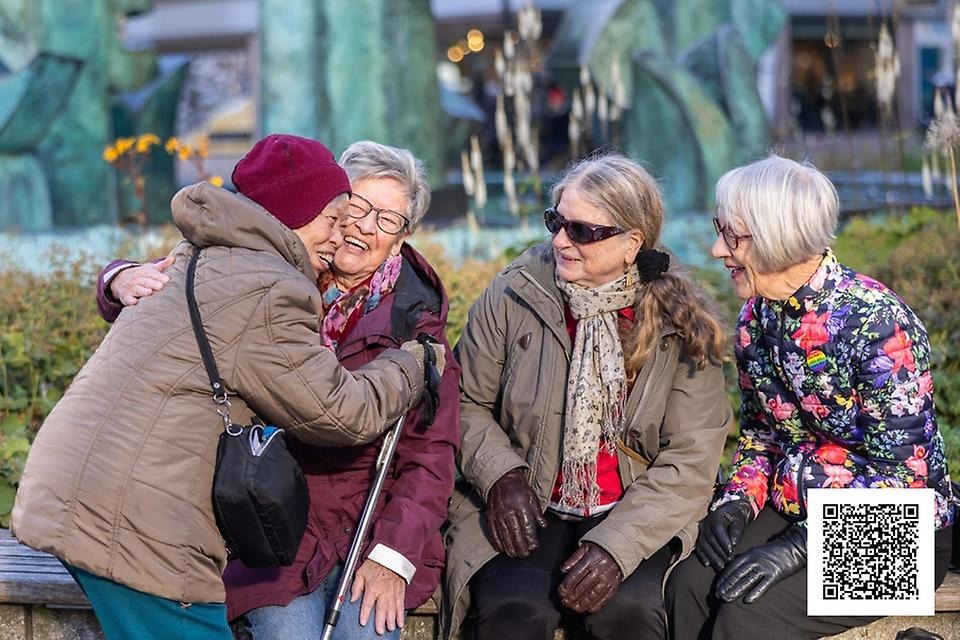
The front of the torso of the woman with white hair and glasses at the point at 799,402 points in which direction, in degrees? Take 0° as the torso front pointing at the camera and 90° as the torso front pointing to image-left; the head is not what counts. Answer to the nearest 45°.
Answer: approximately 45°

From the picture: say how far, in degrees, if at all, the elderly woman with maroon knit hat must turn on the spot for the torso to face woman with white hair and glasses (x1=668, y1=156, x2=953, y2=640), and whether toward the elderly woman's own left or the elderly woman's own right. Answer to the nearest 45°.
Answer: approximately 45° to the elderly woman's own right

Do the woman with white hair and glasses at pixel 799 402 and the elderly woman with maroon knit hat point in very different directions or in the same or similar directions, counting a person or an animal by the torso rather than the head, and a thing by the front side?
very different directions

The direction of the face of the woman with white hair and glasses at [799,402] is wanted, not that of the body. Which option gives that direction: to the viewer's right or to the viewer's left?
to the viewer's left

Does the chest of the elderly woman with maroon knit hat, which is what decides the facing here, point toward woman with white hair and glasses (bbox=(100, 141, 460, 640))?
yes

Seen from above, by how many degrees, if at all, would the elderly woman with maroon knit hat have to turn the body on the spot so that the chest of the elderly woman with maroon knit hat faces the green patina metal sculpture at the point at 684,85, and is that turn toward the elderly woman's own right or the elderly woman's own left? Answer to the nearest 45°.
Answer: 0° — they already face it

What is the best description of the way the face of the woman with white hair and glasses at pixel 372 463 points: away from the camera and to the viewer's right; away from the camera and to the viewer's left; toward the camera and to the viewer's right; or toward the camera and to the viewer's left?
toward the camera and to the viewer's left

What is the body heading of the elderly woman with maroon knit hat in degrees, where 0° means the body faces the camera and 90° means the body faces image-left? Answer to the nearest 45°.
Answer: approximately 225°

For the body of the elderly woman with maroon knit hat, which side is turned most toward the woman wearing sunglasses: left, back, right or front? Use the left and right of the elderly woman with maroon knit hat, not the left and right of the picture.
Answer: front

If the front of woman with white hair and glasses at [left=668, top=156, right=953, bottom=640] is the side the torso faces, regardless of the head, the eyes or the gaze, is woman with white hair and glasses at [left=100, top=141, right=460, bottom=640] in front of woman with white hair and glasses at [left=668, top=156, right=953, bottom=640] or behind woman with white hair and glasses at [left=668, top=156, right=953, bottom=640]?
in front

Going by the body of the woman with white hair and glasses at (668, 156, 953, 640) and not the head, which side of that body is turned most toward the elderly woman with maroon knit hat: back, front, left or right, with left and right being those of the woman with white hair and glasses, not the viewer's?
front

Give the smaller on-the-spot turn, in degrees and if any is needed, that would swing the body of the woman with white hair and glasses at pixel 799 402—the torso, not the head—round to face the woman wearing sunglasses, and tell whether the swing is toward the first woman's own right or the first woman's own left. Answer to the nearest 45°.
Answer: approximately 45° to the first woman's own right
